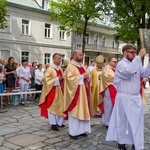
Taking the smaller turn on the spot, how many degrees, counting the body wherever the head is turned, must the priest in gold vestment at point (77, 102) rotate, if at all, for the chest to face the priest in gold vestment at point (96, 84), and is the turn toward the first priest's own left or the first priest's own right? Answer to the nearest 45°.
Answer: approximately 135° to the first priest's own left

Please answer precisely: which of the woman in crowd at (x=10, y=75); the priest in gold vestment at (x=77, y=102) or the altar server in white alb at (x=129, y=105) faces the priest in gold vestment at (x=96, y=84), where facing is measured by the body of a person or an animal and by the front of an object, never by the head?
the woman in crowd

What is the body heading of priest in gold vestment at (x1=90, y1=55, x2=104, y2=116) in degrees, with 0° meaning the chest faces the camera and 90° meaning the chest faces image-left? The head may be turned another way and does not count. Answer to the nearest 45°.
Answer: approximately 315°

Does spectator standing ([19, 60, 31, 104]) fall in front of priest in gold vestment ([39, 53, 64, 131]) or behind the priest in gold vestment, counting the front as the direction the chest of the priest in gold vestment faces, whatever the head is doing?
behind

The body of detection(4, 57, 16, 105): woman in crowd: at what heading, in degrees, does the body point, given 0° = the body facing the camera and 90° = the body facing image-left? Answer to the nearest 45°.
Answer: approximately 315°

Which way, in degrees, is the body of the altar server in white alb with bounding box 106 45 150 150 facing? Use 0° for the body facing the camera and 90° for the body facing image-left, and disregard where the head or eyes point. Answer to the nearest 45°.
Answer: approximately 315°

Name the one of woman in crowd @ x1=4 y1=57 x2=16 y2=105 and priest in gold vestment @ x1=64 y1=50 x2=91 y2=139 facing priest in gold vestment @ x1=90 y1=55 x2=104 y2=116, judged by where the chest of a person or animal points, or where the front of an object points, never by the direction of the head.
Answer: the woman in crowd

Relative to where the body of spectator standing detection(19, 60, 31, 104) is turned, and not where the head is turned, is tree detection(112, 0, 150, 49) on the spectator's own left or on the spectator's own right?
on the spectator's own left

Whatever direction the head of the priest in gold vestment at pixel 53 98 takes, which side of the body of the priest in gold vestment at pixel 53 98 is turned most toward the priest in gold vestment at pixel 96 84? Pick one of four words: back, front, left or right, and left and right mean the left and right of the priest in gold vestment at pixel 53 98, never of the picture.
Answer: left

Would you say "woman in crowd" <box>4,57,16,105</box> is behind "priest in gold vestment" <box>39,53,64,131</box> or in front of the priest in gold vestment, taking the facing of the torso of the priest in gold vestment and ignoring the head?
behind
